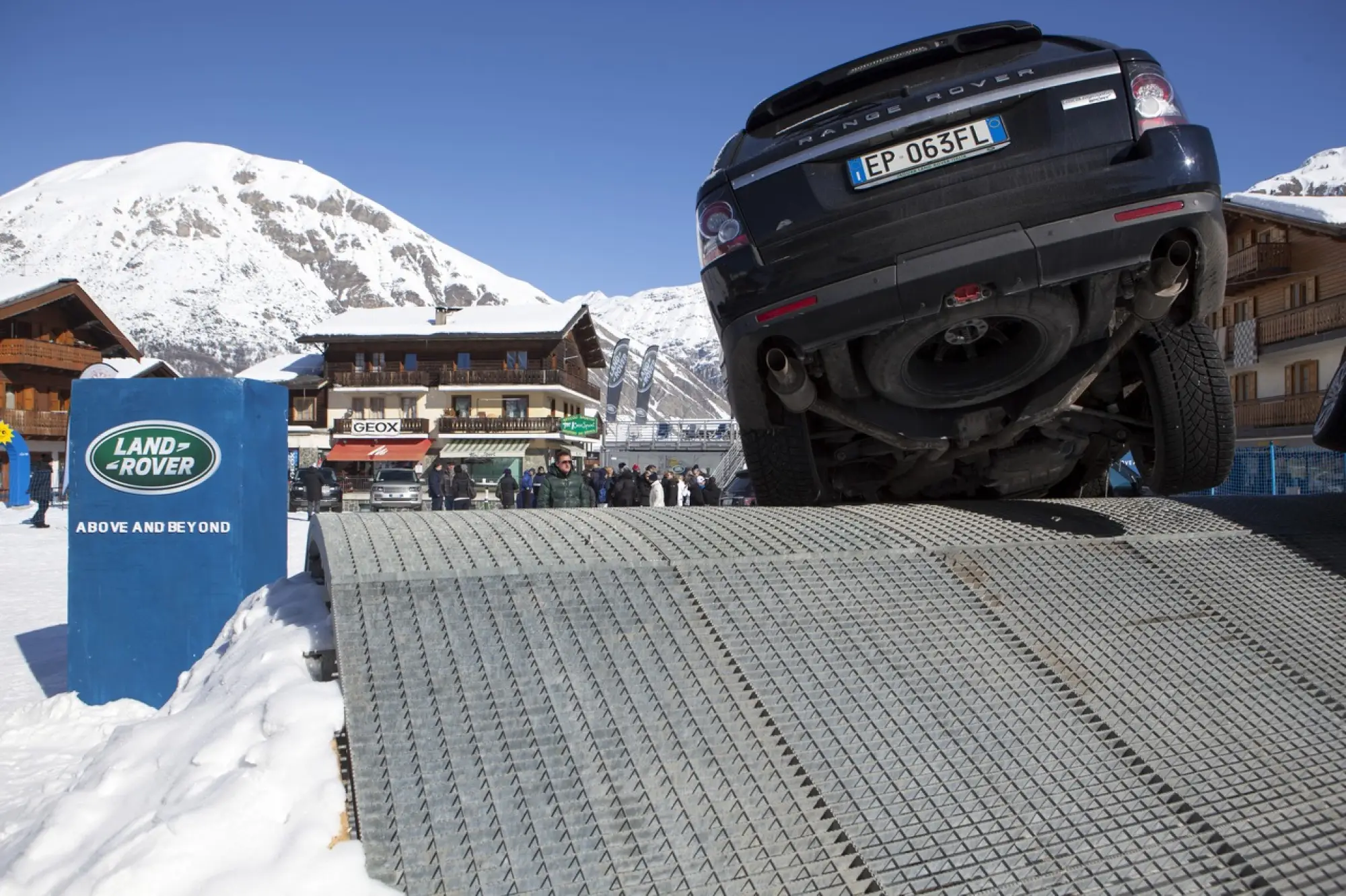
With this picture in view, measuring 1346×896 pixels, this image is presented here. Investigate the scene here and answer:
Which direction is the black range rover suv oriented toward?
away from the camera

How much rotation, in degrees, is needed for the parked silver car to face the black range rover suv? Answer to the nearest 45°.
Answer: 0° — it already faces it

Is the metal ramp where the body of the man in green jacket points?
yes

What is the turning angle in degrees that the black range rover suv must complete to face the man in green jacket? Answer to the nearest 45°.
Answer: approximately 45° to its left

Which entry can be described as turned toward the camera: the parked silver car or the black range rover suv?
the parked silver car

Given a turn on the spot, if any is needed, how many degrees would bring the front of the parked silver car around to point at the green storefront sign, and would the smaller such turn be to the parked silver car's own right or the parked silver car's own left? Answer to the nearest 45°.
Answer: approximately 135° to the parked silver car's own left

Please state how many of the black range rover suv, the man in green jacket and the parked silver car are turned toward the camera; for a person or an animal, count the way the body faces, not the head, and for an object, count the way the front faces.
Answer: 2

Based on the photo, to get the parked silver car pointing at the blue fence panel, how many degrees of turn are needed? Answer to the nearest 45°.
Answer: approximately 45° to its left

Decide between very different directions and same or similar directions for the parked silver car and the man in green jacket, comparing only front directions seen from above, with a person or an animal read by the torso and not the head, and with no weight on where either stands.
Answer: same or similar directions

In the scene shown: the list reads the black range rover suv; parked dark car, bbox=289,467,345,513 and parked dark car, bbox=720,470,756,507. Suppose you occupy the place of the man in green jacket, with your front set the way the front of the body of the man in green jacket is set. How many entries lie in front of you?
1

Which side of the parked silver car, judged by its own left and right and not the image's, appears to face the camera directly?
front

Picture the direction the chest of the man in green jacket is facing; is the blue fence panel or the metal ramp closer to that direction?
the metal ramp

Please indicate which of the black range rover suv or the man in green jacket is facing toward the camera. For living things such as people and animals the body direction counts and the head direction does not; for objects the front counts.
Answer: the man in green jacket
